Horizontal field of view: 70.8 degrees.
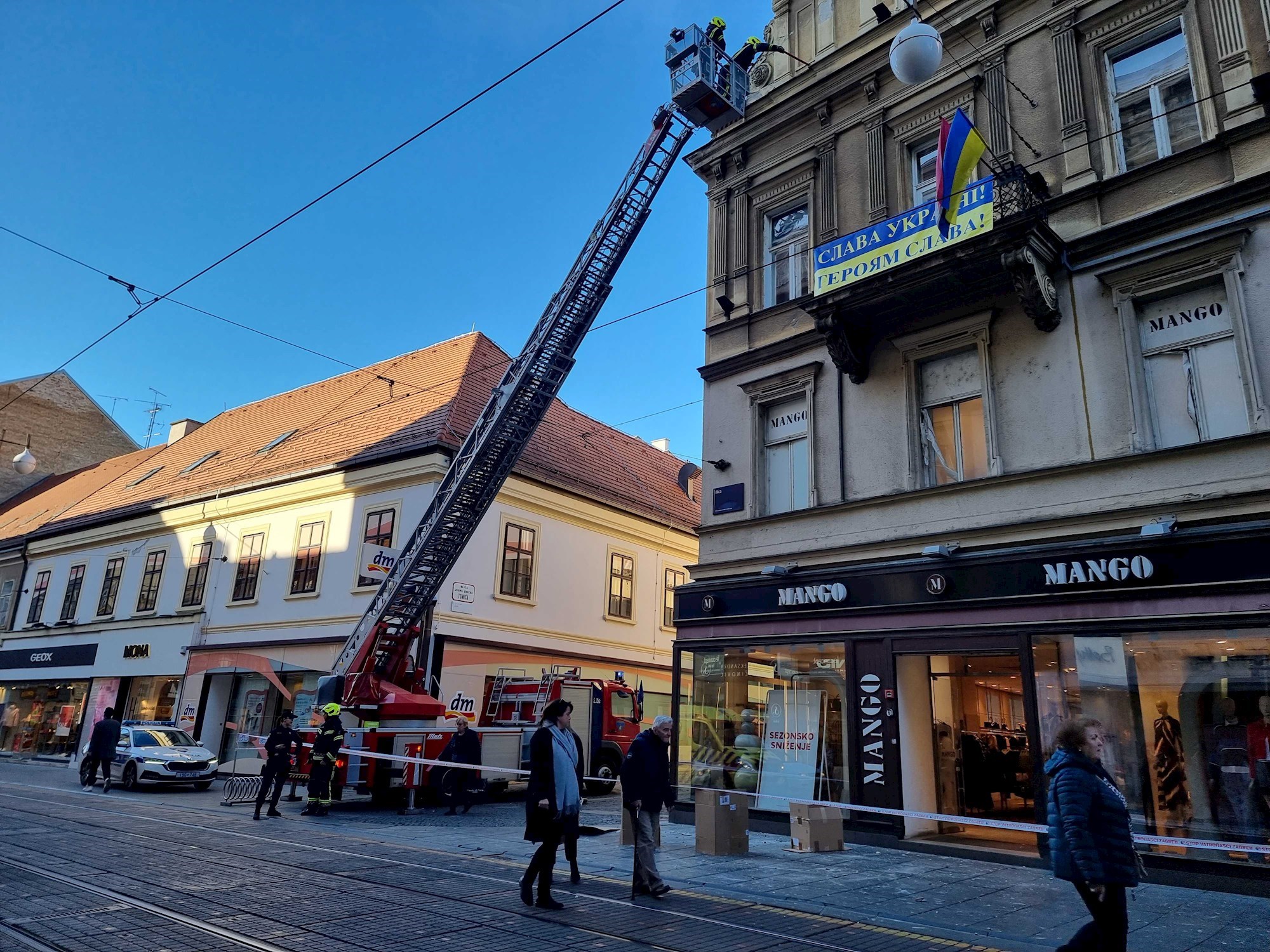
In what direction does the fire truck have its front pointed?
to the viewer's right

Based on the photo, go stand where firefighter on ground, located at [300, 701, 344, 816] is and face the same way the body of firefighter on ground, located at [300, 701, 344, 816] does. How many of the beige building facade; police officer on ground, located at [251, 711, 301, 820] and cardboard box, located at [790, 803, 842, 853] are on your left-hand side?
2

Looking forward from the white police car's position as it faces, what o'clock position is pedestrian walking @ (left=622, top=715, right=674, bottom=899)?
The pedestrian walking is roughly at 1 o'clock from the white police car.

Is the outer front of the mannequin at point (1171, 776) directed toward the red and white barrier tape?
yes

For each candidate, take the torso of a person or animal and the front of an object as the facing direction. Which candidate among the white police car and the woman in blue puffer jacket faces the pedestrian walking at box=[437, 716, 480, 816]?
the white police car

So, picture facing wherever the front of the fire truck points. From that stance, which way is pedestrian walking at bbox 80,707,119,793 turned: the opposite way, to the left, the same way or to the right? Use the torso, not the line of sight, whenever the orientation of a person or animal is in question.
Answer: to the left

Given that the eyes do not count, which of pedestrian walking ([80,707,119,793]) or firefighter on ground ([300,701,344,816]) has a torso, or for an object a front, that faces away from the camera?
the pedestrian walking

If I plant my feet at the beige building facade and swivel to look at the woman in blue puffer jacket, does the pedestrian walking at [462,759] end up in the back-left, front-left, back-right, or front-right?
back-right

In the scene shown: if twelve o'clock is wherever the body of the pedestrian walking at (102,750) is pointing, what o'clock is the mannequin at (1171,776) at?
The mannequin is roughly at 5 o'clock from the pedestrian walking.
